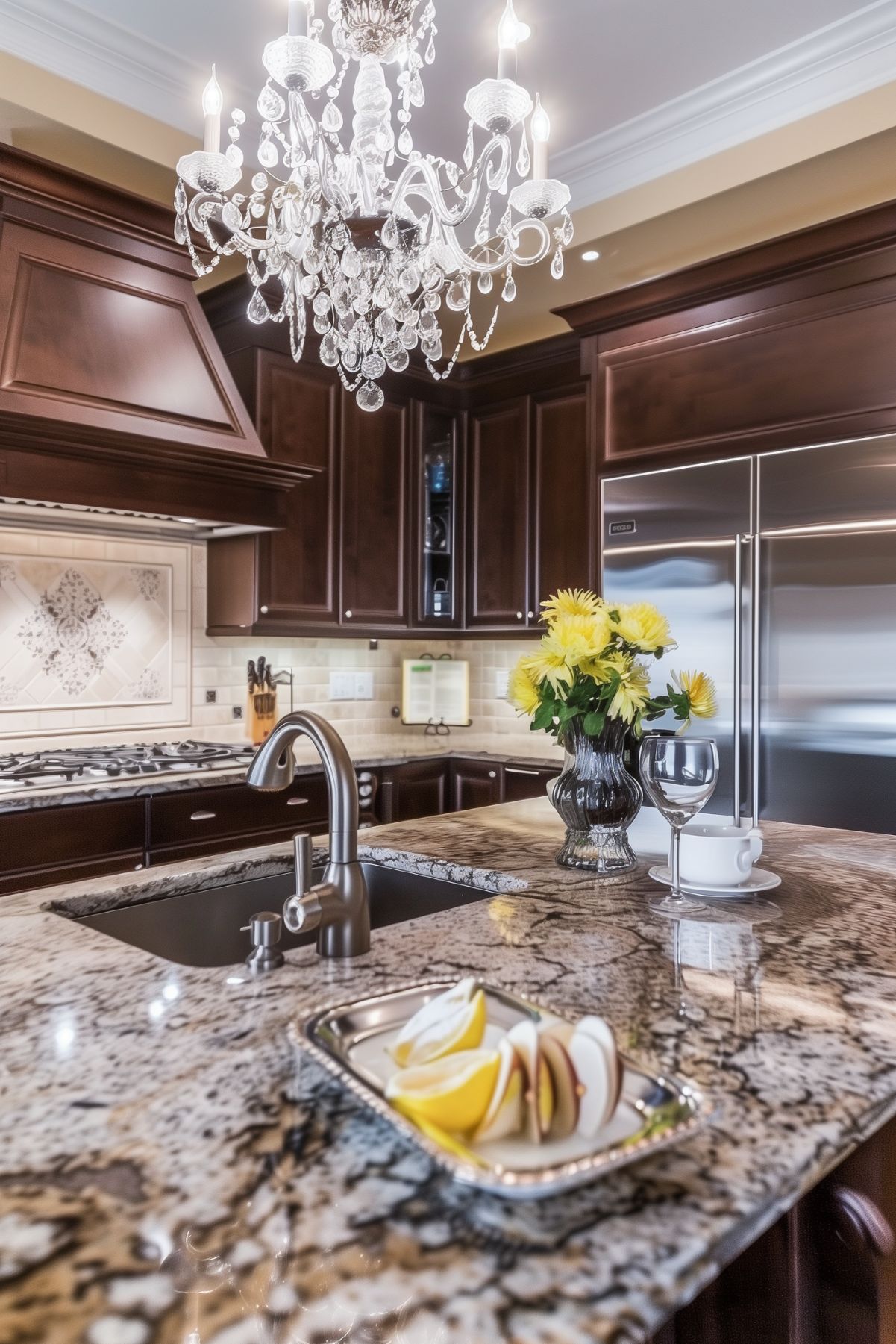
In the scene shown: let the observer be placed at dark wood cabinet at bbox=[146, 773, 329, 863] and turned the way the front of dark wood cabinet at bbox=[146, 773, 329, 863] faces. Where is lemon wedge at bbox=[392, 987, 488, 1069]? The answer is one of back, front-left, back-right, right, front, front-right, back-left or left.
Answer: front-right

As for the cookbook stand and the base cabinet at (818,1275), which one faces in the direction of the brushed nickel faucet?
the cookbook stand

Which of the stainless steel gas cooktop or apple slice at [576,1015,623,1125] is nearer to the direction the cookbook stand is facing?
the apple slice

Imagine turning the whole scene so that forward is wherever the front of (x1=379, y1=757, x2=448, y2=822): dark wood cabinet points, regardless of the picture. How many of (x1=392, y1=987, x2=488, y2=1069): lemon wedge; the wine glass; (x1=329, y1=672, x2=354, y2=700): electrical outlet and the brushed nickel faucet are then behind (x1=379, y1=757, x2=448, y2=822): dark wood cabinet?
1

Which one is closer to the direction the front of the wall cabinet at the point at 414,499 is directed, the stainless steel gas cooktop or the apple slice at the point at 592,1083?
the apple slice

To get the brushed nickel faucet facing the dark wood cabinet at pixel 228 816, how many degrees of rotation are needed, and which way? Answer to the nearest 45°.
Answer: approximately 45° to its right

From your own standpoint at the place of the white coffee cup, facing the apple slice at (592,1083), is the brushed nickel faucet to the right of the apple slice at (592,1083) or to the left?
right

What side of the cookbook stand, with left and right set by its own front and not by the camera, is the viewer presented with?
front

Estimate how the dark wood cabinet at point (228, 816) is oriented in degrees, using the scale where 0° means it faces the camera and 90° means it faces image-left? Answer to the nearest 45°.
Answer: approximately 315°

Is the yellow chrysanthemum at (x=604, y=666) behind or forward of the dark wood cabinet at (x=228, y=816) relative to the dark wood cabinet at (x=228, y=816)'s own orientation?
forward

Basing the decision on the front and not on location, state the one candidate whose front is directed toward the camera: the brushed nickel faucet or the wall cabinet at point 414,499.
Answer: the wall cabinet

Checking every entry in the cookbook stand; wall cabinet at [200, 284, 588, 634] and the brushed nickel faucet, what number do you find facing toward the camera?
2

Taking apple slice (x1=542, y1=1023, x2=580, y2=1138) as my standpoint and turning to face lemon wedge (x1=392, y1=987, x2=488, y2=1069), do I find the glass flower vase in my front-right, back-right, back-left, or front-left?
front-right

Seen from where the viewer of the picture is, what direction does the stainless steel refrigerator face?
facing the viewer and to the left of the viewer

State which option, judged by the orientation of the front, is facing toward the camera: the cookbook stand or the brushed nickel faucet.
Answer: the cookbook stand

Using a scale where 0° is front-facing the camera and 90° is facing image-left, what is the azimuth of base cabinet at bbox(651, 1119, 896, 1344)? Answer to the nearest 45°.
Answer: approximately 315°

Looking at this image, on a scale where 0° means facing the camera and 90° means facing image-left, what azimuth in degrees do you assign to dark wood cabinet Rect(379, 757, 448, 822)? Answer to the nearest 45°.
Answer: approximately 315°

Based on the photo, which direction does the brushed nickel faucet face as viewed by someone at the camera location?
facing away from the viewer and to the left of the viewer

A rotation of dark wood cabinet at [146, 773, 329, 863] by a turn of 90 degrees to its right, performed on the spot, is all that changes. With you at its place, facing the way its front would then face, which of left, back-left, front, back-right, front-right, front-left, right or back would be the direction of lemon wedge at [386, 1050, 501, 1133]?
front-left
